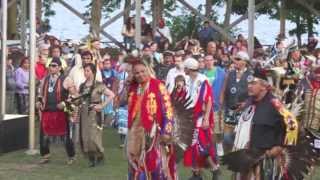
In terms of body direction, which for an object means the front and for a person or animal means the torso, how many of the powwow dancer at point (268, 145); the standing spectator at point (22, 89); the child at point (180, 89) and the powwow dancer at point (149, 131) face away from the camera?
0

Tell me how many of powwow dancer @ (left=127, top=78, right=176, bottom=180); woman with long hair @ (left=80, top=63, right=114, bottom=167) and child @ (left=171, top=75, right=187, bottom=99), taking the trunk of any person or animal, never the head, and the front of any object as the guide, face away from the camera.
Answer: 0

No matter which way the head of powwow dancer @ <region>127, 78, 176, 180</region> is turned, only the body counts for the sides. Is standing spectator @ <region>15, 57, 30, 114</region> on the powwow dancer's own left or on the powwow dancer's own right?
on the powwow dancer's own right

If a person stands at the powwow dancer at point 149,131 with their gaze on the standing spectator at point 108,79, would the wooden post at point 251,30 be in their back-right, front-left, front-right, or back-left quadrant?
front-right

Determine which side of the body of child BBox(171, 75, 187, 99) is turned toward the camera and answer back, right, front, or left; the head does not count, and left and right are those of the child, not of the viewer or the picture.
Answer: front

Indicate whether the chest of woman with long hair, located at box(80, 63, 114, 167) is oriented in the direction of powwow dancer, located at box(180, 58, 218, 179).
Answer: no

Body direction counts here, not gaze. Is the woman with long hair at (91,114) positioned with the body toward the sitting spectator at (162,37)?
no

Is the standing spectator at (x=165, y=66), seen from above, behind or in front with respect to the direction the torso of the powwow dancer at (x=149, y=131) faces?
behind

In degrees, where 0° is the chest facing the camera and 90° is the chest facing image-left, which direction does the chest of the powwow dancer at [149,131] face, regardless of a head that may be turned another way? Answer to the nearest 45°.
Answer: approximately 45°

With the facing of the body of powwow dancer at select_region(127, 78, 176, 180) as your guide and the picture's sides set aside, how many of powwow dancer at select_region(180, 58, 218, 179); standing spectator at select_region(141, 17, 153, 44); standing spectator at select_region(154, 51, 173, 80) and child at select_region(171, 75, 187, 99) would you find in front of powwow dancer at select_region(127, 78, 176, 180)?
0

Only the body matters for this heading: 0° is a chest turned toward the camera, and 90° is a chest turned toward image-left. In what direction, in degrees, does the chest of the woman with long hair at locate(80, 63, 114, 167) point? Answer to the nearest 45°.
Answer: approximately 45°

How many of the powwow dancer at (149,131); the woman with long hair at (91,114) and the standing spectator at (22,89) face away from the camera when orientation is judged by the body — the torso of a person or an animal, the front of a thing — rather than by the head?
0

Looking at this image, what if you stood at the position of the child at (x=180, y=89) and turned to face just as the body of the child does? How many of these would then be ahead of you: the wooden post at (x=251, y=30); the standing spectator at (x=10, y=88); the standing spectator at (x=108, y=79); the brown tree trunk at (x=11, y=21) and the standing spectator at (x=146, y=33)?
0
